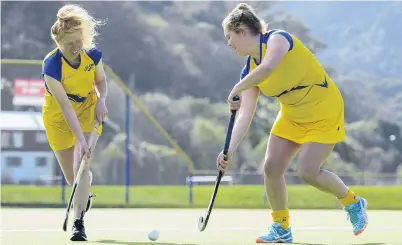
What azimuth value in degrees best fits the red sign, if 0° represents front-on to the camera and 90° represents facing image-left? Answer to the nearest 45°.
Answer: approximately 0°
